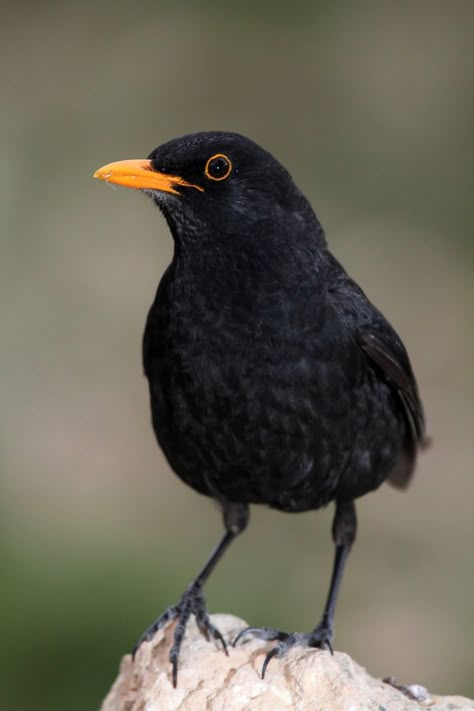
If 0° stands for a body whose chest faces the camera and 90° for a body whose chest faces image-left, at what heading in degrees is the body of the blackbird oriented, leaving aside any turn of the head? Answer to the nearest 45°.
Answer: approximately 45°
